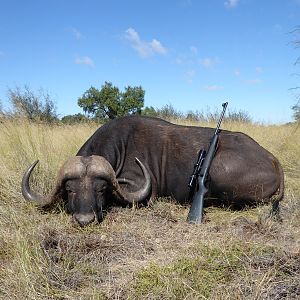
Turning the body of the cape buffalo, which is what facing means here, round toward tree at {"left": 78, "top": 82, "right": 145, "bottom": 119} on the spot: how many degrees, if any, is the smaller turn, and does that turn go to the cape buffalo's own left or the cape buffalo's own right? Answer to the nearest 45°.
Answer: approximately 135° to the cape buffalo's own right

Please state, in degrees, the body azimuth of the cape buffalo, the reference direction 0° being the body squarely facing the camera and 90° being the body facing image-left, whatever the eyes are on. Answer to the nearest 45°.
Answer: approximately 45°

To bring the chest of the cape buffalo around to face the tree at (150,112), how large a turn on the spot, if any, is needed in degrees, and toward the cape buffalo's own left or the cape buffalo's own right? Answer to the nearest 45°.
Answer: approximately 135° to the cape buffalo's own right
